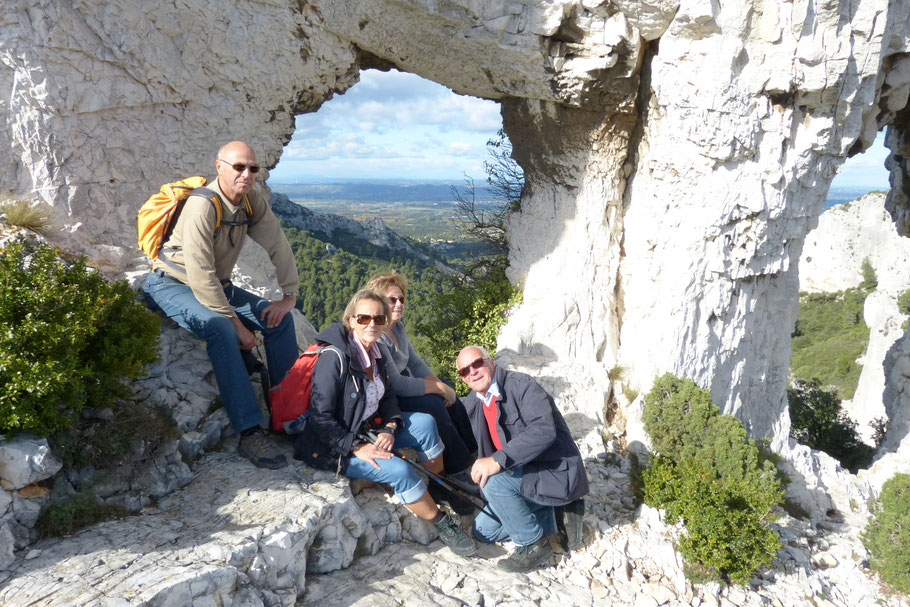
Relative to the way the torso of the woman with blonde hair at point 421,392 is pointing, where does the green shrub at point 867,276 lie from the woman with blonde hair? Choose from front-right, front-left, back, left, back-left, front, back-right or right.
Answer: left

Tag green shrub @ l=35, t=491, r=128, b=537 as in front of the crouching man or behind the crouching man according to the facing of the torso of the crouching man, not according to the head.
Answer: in front

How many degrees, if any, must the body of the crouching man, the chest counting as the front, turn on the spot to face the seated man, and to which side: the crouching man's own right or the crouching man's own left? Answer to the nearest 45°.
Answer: approximately 45° to the crouching man's own right

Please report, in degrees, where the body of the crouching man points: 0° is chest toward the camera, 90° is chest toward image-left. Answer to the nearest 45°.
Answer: approximately 45°

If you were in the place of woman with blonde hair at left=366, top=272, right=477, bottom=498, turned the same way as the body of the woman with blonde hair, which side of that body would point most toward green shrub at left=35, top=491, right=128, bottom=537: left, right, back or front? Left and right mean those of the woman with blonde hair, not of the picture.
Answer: right

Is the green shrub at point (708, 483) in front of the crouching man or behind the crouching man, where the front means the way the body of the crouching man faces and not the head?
behind

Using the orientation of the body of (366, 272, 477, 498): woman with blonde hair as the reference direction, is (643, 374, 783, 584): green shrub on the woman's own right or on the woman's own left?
on the woman's own left

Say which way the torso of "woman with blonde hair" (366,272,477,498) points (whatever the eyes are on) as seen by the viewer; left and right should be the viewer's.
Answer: facing the viewer and to the right of the viewer

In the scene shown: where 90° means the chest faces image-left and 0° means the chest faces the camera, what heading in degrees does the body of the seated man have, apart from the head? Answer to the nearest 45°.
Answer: approximately 315°

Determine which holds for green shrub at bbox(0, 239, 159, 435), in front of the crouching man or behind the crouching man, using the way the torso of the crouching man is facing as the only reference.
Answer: in front

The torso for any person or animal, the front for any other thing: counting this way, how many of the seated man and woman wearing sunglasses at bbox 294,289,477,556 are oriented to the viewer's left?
0
